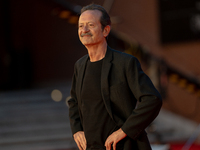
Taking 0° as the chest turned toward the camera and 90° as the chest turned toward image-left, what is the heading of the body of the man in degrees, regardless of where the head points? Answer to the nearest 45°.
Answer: approximately 45°

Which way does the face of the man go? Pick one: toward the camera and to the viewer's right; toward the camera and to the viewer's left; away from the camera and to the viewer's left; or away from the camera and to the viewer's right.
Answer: toward the camera and to the viewer's left
